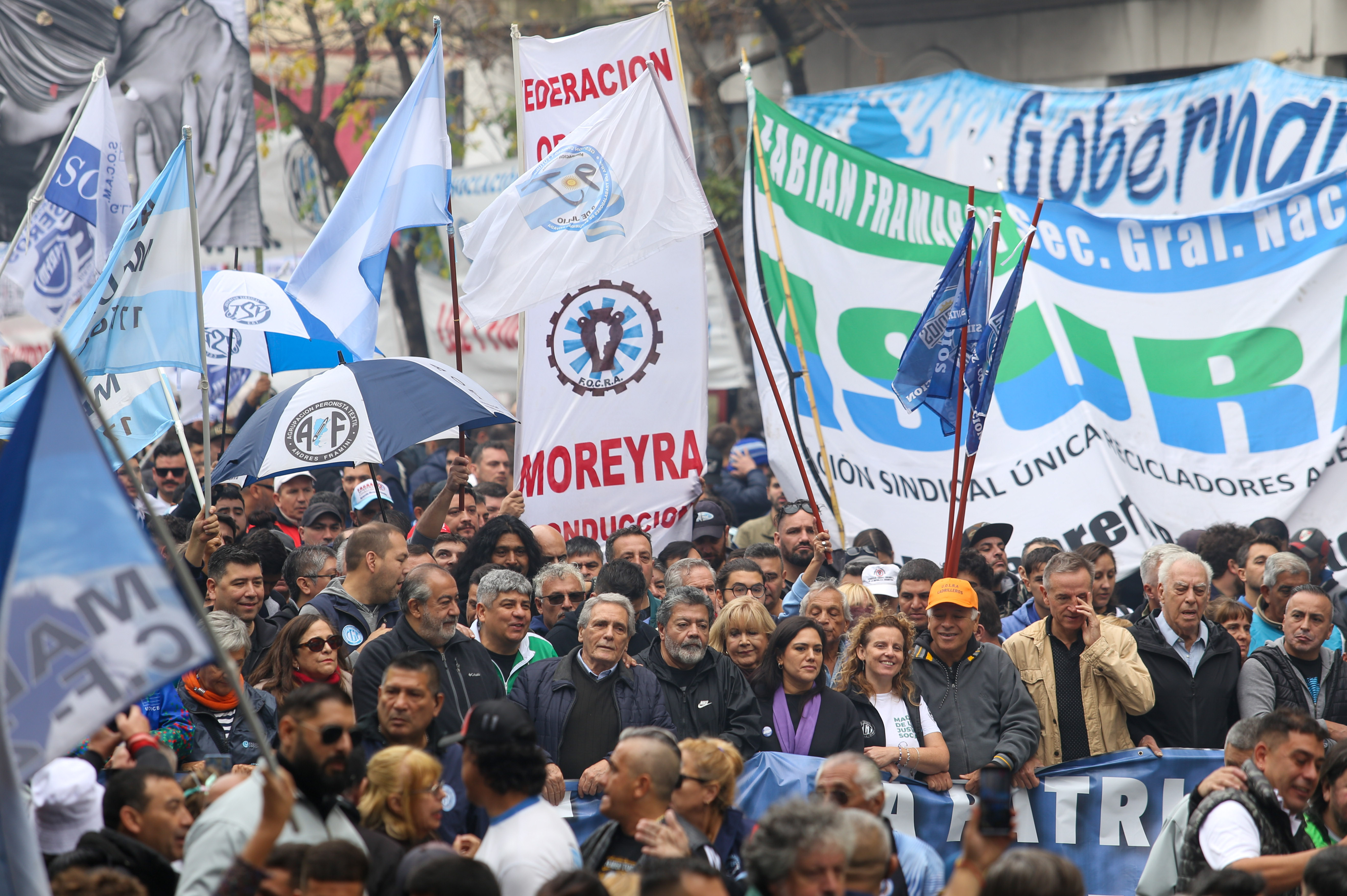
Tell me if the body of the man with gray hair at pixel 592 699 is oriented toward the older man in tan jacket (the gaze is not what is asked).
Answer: no

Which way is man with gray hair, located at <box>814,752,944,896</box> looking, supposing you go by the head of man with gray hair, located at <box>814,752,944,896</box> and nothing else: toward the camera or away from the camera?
toward the camera

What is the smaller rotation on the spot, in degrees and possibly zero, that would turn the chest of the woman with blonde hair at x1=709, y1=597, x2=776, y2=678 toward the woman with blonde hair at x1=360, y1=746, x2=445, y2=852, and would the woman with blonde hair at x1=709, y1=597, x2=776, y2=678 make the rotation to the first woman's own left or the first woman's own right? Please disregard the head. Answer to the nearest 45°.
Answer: approximately 45° to the first woman's own right

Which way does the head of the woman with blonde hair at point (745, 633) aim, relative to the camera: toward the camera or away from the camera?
toward the camera

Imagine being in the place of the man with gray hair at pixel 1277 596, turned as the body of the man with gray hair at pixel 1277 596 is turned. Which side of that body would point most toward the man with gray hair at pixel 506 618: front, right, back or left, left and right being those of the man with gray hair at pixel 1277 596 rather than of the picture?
right

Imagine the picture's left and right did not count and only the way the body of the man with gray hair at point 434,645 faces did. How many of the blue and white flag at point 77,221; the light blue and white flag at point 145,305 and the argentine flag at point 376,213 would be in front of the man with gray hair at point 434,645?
0

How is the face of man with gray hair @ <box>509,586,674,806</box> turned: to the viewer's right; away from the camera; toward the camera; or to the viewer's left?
toward the camera

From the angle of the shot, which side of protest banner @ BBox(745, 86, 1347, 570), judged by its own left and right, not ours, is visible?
front

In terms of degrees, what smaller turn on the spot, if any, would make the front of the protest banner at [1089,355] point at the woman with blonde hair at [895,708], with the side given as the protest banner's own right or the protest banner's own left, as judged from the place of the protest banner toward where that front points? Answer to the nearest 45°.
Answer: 0° — it already faces them

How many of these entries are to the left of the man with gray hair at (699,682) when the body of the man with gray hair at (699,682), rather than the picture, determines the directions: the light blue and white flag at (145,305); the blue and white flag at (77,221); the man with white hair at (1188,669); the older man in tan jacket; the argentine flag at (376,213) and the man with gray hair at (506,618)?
2

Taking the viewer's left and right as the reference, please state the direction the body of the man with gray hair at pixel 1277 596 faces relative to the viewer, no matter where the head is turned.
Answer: facing the viewer and to the right of the viewer

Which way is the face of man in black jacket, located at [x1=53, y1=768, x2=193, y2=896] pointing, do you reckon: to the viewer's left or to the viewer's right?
to the viewer's right

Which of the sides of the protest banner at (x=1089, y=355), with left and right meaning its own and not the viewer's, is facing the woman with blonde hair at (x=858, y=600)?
front

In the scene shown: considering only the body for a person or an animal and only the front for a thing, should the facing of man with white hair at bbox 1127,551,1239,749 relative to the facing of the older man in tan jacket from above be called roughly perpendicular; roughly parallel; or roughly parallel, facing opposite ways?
roughly parallel

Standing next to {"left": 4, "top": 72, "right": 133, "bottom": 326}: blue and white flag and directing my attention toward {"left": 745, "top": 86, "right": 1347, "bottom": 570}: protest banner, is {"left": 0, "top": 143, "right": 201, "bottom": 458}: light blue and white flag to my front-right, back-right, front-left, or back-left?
front-right

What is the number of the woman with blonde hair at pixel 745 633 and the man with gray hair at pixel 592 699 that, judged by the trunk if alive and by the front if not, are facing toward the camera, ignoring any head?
2

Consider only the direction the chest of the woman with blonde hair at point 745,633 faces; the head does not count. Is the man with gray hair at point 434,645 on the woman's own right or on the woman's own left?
on the woman's own right

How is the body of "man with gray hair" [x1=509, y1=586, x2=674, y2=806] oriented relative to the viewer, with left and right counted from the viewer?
facing the viewer
